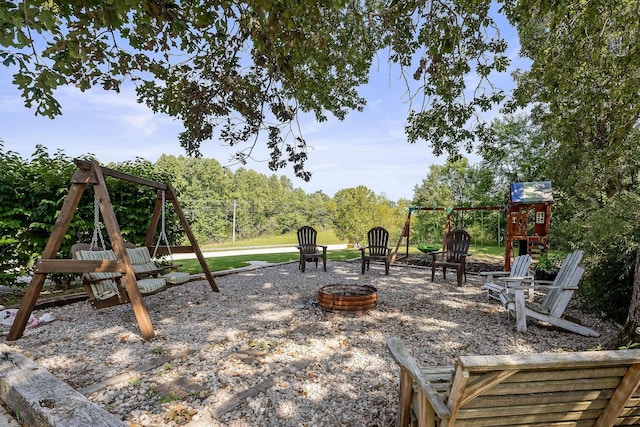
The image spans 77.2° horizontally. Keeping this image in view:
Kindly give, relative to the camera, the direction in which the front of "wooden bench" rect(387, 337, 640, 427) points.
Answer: facing away from the viewer and to the left of the viewer

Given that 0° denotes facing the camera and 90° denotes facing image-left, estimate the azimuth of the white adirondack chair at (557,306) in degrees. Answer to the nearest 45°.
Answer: approximately 90°

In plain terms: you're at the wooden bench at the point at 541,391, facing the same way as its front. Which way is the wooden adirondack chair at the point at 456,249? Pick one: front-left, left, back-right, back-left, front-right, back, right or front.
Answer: front-right

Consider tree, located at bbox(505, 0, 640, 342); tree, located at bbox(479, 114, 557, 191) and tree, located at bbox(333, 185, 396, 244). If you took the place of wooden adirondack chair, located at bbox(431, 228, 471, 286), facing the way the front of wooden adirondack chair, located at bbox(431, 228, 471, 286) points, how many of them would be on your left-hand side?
1

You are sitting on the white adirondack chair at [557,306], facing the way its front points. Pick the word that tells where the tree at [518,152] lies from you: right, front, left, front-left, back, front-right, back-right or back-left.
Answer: right

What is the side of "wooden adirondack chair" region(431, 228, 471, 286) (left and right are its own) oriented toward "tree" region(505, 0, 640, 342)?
left

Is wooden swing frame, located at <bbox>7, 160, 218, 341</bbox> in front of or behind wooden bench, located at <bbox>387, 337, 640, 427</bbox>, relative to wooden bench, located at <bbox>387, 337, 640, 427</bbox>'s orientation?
in front

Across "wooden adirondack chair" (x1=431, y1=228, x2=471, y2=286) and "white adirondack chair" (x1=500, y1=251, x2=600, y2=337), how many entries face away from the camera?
0

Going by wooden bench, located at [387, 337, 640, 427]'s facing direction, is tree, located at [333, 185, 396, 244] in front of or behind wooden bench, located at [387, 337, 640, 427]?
in front

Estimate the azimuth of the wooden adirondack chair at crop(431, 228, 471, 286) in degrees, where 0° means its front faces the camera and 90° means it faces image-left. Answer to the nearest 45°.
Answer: approximately 45°

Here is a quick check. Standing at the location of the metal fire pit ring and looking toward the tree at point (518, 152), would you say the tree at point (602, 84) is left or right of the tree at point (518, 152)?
right

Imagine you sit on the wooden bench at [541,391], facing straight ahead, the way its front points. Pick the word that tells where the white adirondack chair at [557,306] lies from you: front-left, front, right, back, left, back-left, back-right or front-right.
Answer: front-right
